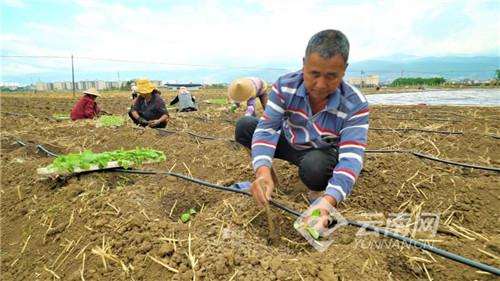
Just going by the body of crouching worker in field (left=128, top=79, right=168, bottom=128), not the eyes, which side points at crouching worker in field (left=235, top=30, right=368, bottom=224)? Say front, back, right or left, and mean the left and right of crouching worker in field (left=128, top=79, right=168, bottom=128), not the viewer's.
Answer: front

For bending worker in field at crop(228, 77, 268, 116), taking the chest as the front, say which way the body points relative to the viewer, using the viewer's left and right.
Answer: facing the viewer and to the left of the viewer

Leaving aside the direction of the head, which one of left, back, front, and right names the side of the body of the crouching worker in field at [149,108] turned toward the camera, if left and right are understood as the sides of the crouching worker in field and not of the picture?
front

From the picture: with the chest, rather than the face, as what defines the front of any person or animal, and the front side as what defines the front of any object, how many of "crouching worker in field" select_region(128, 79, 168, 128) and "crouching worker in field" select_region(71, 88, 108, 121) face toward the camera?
1
